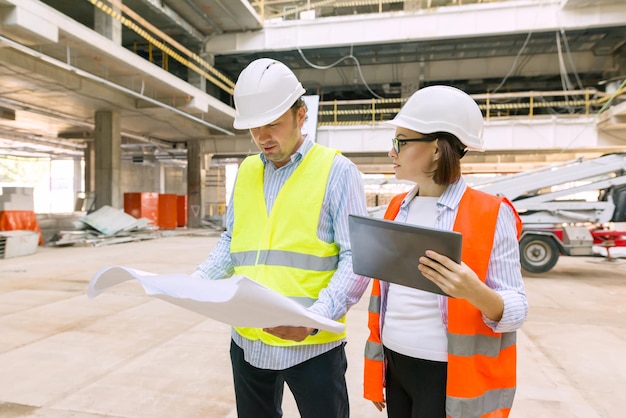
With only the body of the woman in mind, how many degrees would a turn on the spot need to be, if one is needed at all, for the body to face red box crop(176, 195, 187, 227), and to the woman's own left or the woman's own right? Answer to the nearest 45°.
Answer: approximately 90° to the woman's own right

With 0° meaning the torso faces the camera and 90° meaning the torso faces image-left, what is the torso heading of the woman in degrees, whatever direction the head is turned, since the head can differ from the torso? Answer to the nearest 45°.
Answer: approximately 45°

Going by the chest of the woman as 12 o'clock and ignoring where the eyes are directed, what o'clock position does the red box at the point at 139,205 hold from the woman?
The red box is roughly at 3 o'clock from the woman.

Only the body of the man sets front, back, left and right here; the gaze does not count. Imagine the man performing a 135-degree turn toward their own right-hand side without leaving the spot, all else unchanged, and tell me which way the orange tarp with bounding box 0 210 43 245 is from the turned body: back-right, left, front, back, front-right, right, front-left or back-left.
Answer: front-left

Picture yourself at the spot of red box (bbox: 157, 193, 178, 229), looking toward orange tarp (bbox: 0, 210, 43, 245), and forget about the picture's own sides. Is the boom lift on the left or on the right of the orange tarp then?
left

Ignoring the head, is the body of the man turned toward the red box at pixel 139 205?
no

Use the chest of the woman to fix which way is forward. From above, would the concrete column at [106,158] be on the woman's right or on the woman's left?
on the woman's right

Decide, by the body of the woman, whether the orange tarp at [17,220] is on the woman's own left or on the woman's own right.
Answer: on the woman's own right

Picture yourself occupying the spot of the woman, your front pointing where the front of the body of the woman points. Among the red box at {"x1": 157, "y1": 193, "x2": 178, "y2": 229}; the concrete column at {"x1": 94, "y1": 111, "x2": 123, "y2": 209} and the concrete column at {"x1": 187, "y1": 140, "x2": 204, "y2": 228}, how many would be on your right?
3

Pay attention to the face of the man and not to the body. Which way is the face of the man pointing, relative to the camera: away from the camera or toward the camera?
toward the camera

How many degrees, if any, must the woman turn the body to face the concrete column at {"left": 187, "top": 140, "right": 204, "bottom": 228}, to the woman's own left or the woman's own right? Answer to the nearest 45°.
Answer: approximately 90° to the woman's own right

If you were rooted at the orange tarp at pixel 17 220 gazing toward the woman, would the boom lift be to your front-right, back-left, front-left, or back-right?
front-left

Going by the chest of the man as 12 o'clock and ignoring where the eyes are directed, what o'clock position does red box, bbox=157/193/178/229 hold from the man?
The red box is roughly at 4 o'clock from the man.

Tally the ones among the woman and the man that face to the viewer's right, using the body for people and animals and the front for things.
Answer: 0

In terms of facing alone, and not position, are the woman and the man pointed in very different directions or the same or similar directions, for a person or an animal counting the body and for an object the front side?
same or similar directions

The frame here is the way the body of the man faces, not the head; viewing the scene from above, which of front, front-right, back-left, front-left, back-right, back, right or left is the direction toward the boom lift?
back

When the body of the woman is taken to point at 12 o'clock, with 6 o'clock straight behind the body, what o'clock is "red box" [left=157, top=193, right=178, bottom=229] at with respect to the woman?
The red box is roughly at 3 o'clock from the woman.
